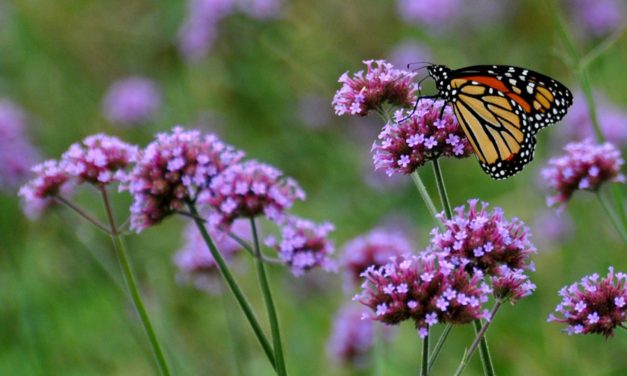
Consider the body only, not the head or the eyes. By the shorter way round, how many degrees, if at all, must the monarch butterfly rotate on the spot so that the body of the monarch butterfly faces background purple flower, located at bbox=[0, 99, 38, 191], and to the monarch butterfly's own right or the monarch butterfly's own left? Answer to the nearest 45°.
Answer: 0° — it already faces it

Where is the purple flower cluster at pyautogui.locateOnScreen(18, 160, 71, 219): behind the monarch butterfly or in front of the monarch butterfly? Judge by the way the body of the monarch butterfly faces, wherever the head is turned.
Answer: in front

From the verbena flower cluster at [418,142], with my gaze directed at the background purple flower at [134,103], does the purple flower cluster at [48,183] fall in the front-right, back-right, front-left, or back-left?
front-left

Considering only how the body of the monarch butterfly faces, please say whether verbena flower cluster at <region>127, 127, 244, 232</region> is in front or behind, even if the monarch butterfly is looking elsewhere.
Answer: in front

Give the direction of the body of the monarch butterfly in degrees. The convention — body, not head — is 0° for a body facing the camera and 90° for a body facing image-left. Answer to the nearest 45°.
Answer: approximately 90°

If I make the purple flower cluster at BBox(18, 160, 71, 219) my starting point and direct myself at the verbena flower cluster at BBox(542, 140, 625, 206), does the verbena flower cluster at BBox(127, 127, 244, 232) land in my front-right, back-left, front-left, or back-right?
front-right

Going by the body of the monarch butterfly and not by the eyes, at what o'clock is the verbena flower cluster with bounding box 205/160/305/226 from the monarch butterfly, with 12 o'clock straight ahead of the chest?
The verbena flower cluster is roughly at 11 o'clock from the monarch butterfly.

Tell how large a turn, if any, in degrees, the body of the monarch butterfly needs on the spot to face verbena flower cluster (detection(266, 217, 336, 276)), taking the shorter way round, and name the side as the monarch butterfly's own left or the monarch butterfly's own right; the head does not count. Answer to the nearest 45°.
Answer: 0° — it already faces it

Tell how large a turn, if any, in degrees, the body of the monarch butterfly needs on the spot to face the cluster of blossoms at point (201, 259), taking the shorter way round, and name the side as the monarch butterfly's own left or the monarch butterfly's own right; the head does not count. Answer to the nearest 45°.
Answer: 0° — it already faces it
